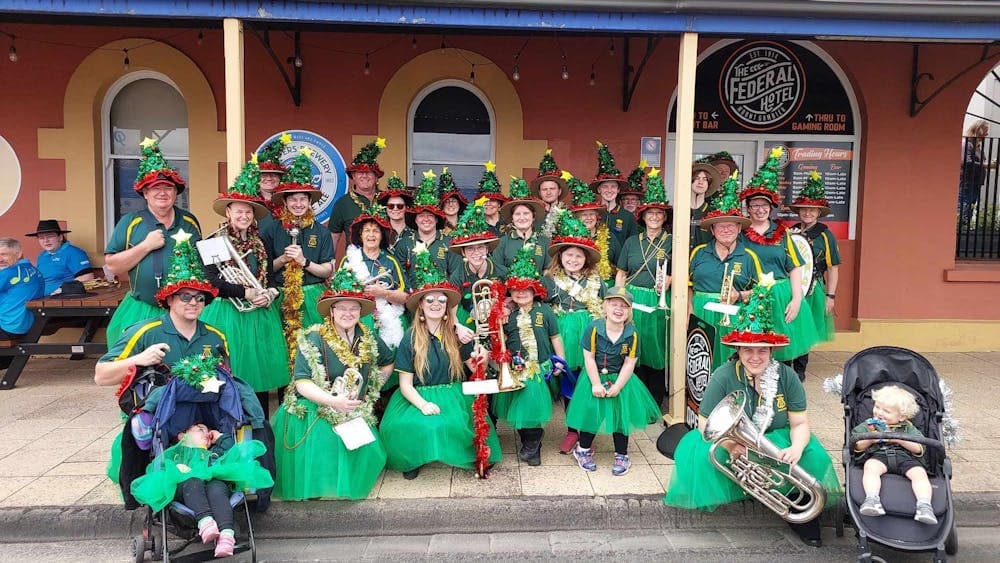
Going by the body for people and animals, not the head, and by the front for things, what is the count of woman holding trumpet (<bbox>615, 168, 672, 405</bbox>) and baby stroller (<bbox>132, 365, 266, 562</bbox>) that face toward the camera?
2

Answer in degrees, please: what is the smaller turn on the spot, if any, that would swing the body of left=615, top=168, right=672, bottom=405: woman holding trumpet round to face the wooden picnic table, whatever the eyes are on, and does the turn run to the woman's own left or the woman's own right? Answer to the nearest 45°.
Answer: approximately 90° to the woman's own right

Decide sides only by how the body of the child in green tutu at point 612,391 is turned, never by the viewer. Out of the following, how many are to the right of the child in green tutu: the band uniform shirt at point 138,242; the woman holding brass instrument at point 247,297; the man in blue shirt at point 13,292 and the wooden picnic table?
4

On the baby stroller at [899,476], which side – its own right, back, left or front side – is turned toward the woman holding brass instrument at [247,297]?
right

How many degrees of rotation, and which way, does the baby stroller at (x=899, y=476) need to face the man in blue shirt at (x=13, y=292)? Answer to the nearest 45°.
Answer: approximately 90° to its right

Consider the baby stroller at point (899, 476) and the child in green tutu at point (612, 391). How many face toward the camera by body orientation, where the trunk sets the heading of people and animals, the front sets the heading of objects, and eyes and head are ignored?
2

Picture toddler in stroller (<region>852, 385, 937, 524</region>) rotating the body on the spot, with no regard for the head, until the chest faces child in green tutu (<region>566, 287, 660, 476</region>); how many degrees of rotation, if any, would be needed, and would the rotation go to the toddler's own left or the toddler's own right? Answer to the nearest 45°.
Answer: approximately 90° to the toddler's own right

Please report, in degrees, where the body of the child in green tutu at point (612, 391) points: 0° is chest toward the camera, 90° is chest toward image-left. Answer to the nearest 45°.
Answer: approximately 0°

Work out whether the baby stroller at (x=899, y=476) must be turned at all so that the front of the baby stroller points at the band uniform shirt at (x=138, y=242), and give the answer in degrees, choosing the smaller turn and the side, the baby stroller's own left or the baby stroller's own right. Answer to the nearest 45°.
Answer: approximately 90° to the baby stroller's own right

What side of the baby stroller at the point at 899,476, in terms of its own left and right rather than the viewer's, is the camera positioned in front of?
front

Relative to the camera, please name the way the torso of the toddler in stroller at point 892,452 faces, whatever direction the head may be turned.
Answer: toward the camera

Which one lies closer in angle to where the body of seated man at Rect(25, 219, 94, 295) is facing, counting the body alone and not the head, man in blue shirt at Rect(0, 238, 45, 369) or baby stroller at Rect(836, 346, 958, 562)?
the man in blue shirt

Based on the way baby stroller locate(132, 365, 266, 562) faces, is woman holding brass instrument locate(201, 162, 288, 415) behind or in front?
behind
